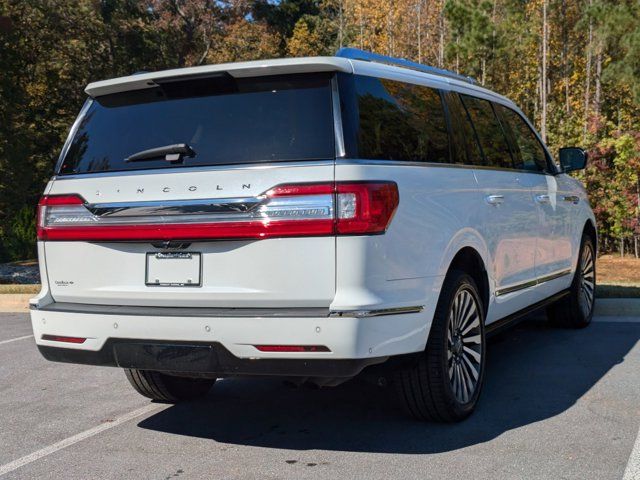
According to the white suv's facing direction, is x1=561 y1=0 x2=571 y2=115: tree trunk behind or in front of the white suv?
in front

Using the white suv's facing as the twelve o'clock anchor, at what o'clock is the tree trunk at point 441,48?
The tree trunk is roughly at 11 o'clock from the white suv.

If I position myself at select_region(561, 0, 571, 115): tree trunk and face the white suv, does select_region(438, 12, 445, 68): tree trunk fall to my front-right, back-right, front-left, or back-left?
front-right

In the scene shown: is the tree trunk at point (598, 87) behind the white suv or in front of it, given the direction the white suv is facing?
in front

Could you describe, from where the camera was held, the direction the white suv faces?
facing away from the viewer and to the right of the viewer
